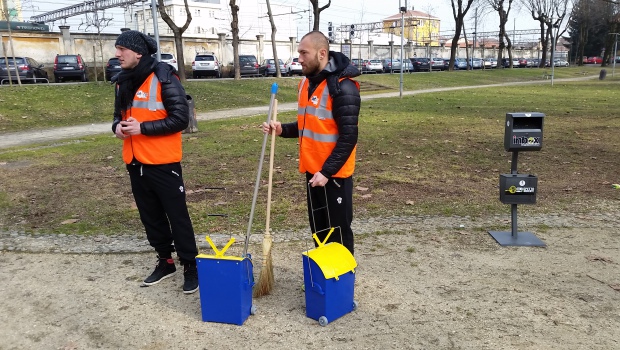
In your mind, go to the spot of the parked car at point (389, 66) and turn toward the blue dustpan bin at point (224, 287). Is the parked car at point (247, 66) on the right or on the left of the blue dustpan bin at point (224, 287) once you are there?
right

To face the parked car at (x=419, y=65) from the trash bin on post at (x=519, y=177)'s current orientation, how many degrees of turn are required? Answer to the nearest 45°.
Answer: approximately 180°

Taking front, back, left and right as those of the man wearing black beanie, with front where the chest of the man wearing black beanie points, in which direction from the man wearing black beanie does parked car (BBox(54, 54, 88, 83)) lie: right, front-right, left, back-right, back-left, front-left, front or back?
back-right

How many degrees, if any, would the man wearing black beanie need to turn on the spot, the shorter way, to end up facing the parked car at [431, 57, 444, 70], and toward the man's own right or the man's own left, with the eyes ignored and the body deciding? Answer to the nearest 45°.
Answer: approximately 180°
